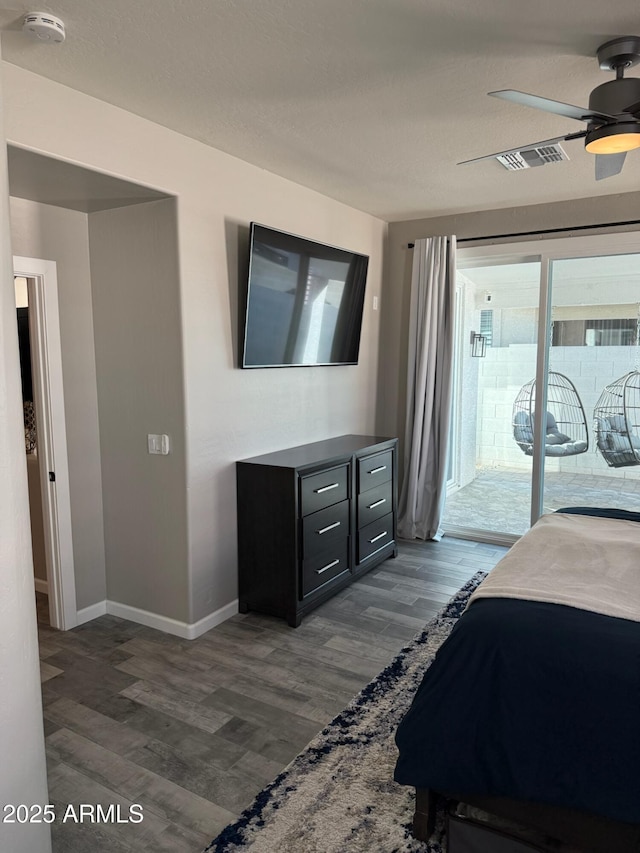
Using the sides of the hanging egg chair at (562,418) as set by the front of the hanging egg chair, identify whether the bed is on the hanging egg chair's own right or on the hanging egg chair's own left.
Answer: on the hanging egg chair's own right

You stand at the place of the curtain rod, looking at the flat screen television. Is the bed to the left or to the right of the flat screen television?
left

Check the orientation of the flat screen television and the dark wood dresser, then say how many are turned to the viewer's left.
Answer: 0

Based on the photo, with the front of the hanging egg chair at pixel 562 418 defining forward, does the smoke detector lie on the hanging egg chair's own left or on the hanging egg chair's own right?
on the hanging egg chair's own right

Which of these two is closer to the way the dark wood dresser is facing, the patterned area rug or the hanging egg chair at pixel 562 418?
the patterned area rug

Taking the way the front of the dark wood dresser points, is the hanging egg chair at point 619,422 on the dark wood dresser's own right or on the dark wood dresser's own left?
on the dark wood dresser's own left

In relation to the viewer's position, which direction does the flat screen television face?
facing the viewer and to the right of the viewer

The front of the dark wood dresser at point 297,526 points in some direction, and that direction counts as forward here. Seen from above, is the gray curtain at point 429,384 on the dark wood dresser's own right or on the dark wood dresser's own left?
on the dark wood dresser's own left

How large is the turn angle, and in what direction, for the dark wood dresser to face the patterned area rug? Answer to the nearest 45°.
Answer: approximately 45° to its right
